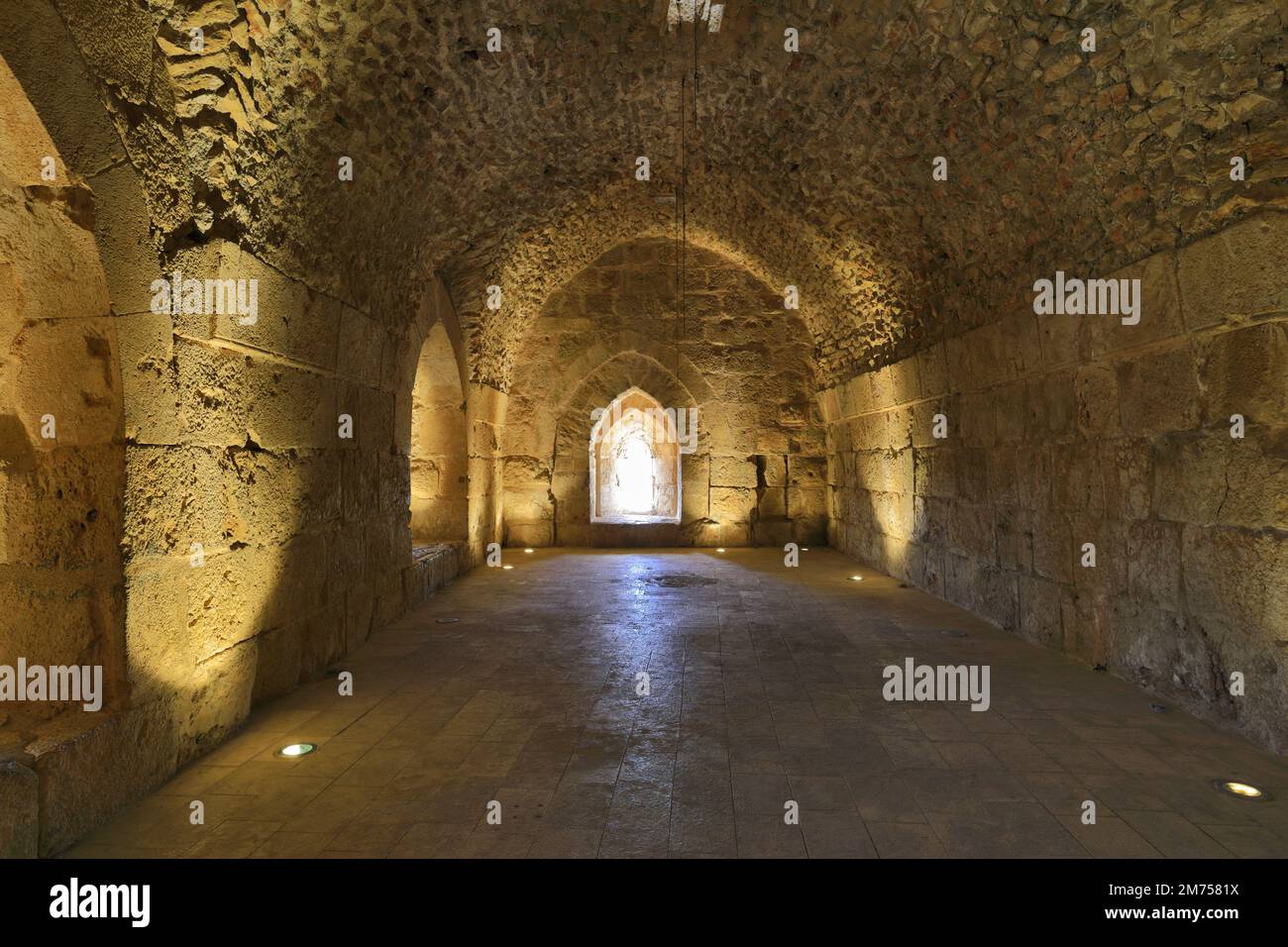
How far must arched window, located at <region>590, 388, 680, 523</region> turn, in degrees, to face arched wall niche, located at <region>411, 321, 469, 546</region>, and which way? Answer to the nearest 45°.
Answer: approximately 45° to its right

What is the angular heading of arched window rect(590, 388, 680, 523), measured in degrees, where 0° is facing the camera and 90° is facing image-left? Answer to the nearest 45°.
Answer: approximately 0°

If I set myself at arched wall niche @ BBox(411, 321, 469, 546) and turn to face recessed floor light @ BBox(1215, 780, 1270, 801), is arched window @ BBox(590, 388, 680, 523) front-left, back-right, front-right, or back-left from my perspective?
back-left

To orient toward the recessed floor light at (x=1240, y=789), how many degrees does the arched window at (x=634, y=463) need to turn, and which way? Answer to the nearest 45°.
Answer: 0° — it already faces it
